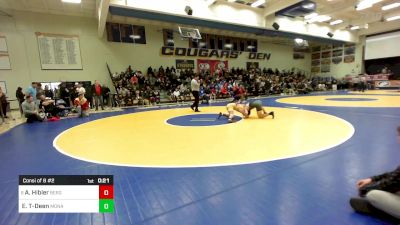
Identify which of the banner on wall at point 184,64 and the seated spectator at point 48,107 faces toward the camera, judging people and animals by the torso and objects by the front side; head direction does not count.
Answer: the banner on wall

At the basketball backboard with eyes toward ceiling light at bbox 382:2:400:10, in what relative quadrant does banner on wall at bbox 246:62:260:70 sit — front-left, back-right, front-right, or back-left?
front-left

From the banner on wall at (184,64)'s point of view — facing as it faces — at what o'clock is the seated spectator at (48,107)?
The seated spectator is roughly at 1 o'clock from the banner on wall.

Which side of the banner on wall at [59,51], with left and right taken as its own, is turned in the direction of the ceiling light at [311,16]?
left

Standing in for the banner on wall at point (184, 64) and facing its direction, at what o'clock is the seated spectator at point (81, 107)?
The seated spectator is roughly at 1 o'clock from the banner on wall.

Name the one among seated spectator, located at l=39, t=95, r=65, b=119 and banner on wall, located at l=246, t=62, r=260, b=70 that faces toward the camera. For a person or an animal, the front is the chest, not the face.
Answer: the banner on wall

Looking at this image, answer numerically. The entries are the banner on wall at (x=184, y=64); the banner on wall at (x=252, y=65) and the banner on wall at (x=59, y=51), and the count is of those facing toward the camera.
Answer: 3

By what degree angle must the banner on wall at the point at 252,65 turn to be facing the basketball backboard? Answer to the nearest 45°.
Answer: approximately 45° to its right

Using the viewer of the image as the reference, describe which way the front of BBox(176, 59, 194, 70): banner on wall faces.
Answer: facing the viewer

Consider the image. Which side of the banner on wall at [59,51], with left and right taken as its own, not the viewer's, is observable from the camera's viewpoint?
front

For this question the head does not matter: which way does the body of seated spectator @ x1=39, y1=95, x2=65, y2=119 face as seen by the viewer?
to the viewer's right

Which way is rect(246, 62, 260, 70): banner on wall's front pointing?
toward the camera

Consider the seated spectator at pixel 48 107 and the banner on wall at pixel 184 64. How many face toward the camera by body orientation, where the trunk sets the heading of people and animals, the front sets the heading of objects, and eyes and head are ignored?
1
